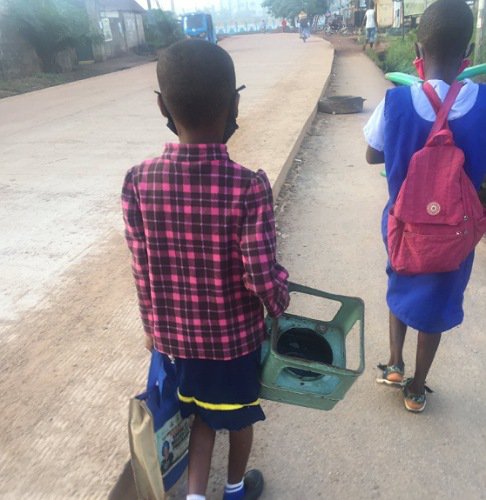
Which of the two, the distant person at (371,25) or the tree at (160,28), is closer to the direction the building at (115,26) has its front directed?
the distant person

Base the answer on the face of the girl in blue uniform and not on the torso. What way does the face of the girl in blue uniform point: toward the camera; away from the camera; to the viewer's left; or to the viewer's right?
away from the camera

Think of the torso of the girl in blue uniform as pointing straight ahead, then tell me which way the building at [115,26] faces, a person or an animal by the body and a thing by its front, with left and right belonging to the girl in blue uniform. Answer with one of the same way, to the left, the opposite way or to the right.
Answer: to the right

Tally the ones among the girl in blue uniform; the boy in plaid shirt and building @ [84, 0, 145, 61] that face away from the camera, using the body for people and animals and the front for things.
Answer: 2

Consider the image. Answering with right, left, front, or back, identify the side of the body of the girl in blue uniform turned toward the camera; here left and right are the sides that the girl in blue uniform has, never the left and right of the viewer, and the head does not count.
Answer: back

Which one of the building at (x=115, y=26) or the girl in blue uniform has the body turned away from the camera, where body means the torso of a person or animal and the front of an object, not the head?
the girl in blue uniform

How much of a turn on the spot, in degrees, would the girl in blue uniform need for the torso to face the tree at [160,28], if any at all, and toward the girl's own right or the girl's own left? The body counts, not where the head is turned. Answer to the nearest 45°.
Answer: approximately 45° to the girl's own left

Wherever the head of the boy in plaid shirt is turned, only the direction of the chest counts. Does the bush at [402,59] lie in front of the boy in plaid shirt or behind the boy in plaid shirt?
in front

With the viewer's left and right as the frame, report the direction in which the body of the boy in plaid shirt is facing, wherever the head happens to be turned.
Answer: facing away from the viewer

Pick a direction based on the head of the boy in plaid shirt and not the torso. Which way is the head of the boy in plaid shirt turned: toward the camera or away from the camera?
away from the camera
